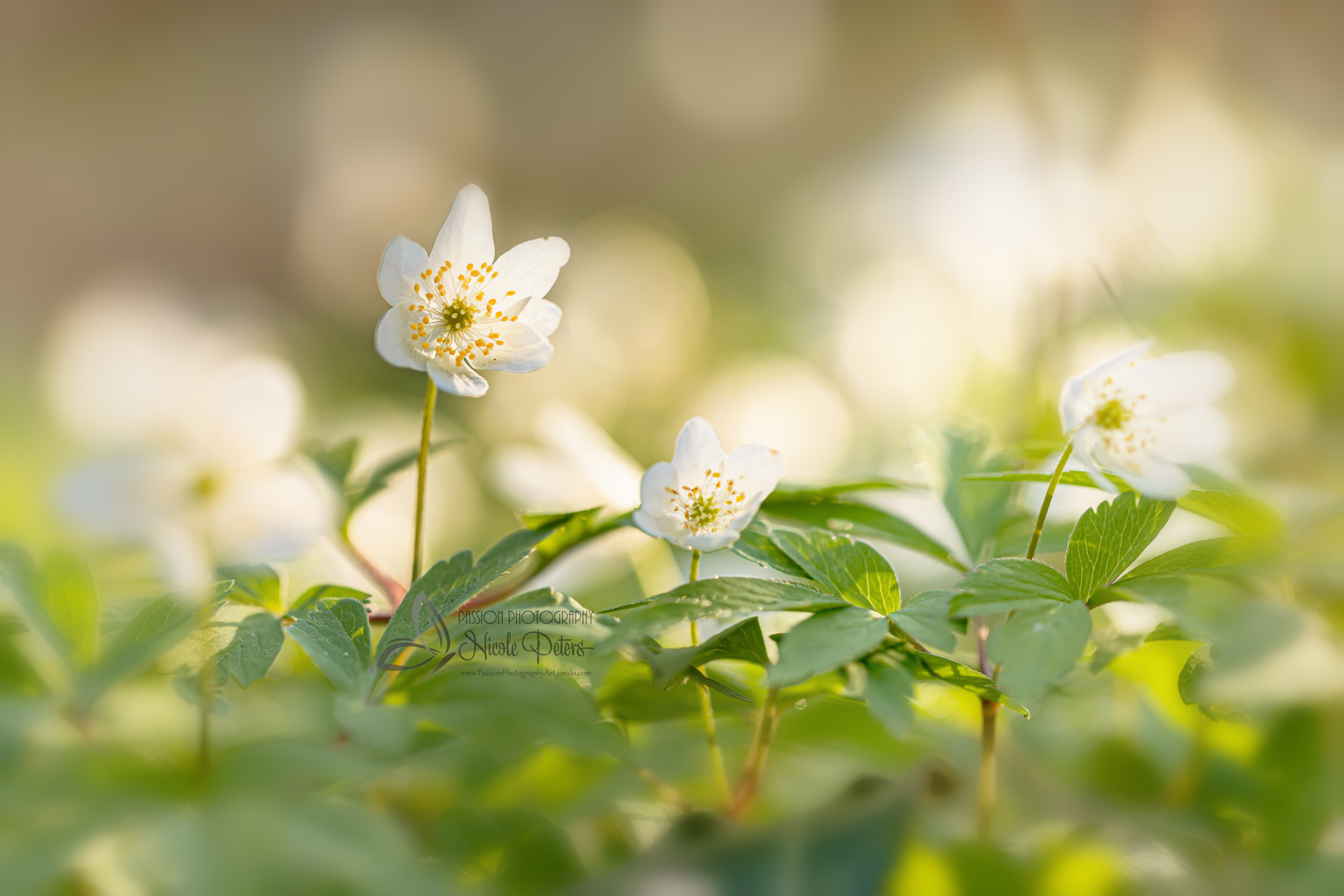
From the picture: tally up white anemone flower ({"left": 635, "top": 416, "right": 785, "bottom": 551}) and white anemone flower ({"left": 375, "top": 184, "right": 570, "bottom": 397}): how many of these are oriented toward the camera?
2

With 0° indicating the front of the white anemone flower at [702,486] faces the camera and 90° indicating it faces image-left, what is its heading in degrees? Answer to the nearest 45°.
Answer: approximately 0°
